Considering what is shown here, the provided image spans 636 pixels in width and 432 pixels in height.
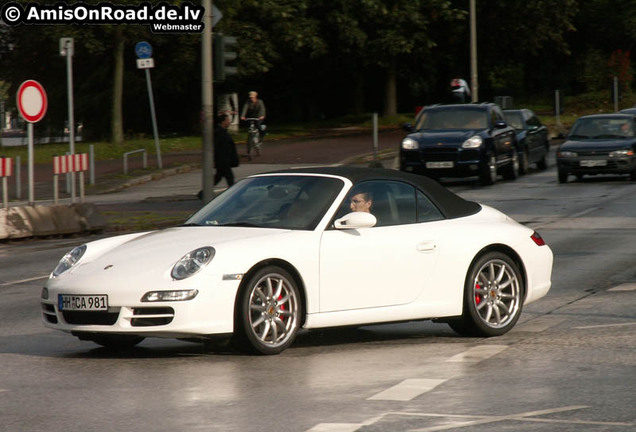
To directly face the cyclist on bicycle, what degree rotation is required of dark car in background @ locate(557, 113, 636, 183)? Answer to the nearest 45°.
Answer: approximately 135° to its right

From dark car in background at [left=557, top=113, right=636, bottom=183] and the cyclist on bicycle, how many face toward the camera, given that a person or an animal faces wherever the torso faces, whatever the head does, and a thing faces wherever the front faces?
2

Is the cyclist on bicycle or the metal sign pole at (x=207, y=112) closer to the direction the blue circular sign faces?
the metal sign pole

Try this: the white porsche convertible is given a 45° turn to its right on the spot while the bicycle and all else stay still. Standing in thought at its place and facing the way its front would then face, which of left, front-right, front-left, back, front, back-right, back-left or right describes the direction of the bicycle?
right

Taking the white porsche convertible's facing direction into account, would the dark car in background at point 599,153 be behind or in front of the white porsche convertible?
behind

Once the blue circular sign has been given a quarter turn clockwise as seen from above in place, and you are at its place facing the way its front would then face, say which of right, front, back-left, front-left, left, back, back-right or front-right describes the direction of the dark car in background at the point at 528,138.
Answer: back

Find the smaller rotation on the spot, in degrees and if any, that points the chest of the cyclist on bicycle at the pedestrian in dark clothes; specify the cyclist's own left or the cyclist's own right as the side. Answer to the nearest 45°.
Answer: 0° — they already face them
